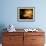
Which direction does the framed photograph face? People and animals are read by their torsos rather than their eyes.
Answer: toward the camera
